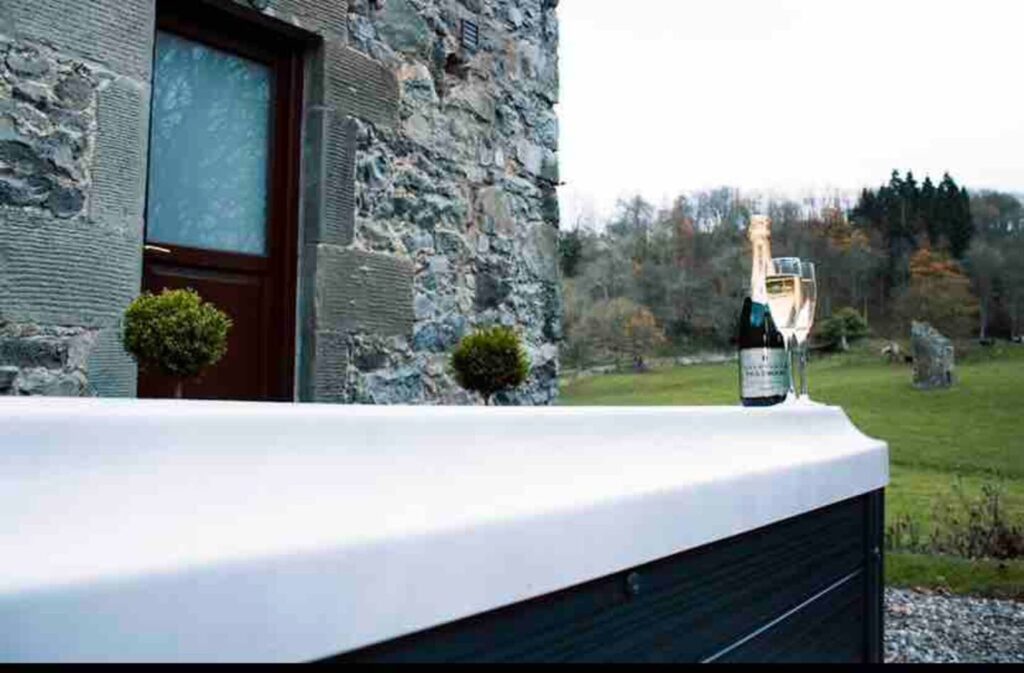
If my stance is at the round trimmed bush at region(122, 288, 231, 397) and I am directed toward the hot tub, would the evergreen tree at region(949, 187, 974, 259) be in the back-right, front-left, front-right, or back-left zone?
back-left

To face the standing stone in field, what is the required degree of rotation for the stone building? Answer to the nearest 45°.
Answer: approximately 90° to its left

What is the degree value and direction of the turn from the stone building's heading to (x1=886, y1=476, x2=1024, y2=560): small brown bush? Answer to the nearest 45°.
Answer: approximately 45° to its left

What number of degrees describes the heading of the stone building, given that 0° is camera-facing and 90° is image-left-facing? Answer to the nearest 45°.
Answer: approximately 315°

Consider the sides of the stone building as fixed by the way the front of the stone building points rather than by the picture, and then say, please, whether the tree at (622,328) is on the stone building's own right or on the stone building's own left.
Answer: on the stone building's own left

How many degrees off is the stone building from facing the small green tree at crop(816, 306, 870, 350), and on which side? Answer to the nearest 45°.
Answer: approximately 90° to its left
